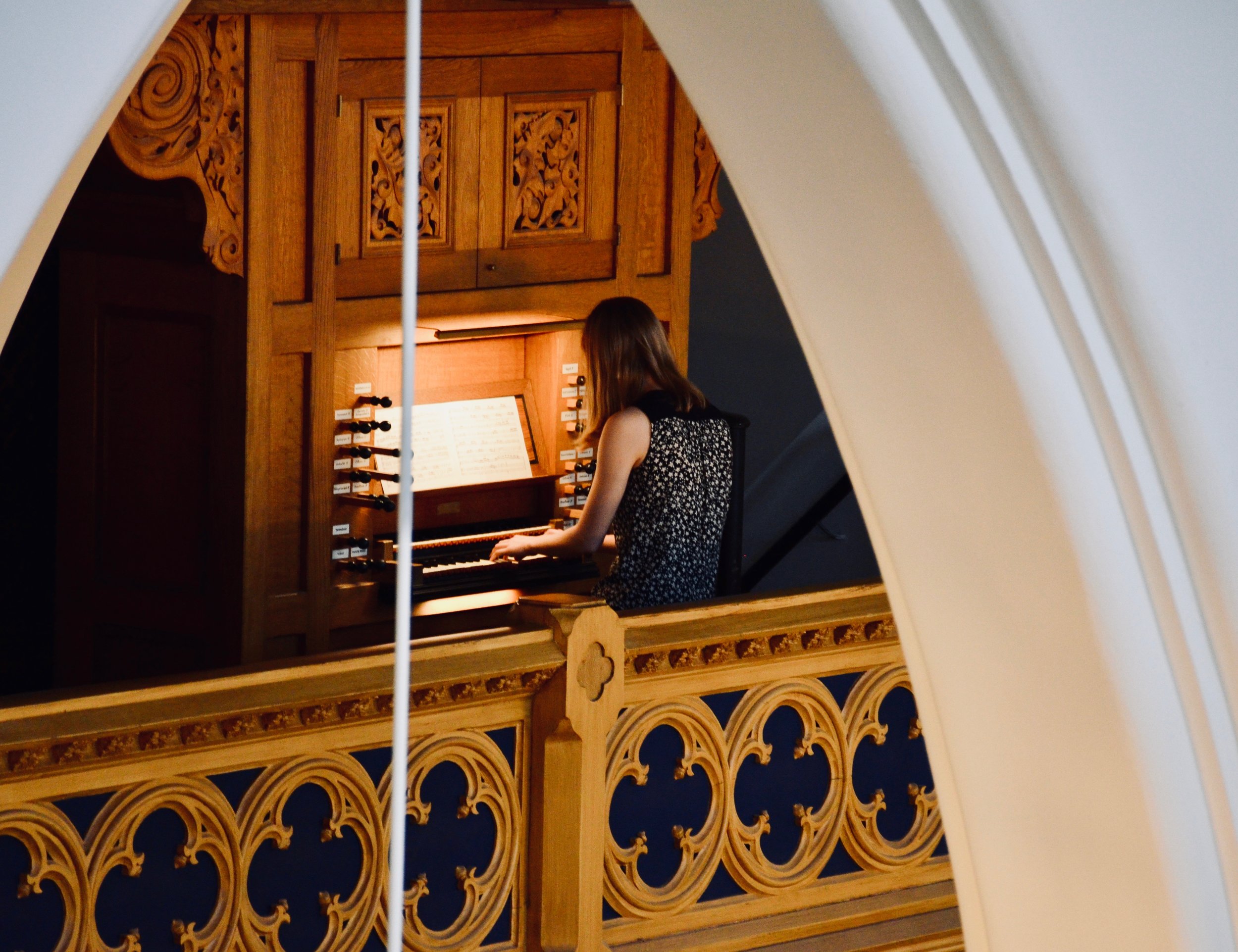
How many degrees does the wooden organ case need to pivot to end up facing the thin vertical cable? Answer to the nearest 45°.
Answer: approximately 45° to its right

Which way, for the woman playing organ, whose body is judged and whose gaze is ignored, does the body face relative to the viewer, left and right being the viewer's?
facing away from the viewer and to the left of the viewer

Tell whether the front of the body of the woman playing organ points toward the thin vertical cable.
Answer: no

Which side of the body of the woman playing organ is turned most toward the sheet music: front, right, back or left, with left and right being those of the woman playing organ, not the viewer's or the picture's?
front

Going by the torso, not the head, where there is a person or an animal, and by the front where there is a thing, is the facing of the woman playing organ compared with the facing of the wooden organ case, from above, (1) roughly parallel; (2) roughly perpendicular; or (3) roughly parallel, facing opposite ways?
roughly parallel, facing opposite ways

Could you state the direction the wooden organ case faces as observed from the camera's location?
facing the viewer and to the right of the viewer

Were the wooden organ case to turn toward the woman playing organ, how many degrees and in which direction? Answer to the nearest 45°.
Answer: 0° — it already faces them

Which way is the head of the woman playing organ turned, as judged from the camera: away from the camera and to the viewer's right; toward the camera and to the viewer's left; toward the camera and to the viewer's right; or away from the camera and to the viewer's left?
away from the camera and to the viewer's left
